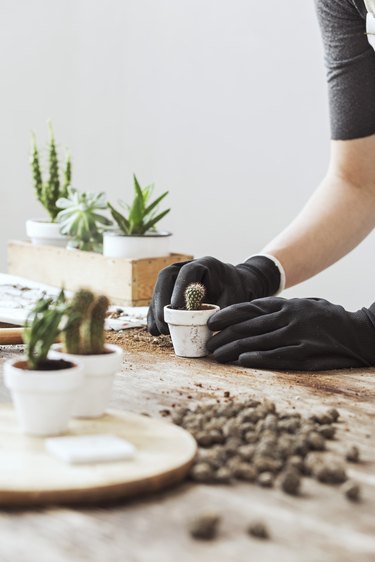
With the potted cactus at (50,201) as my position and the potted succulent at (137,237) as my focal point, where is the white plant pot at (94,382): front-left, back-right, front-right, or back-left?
front-right

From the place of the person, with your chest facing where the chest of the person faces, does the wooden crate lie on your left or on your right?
on your right

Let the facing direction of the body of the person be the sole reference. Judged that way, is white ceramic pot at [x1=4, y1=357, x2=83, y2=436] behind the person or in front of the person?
in front

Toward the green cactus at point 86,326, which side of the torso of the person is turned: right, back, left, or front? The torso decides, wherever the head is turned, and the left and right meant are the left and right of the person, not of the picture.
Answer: front

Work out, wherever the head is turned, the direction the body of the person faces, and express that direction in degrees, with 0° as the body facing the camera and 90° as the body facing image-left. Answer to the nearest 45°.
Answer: approximately 45°

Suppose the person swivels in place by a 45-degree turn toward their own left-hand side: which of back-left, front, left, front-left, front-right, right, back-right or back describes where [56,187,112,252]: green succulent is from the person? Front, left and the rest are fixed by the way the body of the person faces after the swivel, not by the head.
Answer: back-right

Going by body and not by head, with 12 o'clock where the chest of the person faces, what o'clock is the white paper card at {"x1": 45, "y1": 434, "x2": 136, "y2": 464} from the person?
The white paper card is roughly at 11 o'clock from the person.

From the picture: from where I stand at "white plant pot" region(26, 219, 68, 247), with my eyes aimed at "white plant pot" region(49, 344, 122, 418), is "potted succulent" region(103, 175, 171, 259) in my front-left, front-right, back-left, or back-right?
front-left

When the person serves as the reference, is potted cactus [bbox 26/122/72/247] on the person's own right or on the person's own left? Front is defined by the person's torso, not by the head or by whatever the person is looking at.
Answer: on the person's own right

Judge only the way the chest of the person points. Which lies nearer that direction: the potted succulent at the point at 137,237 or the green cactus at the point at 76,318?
the green cactus

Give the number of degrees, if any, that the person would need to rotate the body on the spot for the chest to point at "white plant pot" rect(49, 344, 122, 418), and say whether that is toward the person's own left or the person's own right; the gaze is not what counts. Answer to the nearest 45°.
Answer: approximately 45° to the person's own left

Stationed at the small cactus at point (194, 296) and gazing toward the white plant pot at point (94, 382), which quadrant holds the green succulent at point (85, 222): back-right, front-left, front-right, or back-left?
back-right
